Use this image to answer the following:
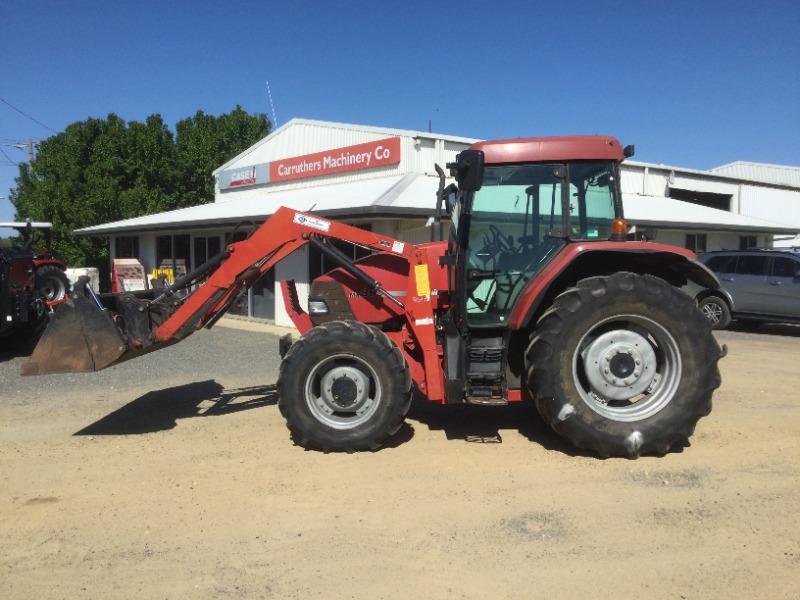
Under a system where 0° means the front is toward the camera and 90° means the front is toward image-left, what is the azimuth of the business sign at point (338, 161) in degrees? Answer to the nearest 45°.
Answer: approximately 45°

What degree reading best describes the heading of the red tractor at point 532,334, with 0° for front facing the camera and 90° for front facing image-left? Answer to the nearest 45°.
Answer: approximately 90°

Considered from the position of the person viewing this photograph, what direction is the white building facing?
facing the viewer and to the left of the viewer

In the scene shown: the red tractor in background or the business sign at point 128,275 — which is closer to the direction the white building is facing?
the red tractor in background

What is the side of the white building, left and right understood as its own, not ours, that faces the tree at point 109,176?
right

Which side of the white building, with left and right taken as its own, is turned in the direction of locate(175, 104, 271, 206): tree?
right

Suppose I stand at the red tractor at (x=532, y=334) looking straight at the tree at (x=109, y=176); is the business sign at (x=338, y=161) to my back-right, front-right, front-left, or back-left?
front-right
